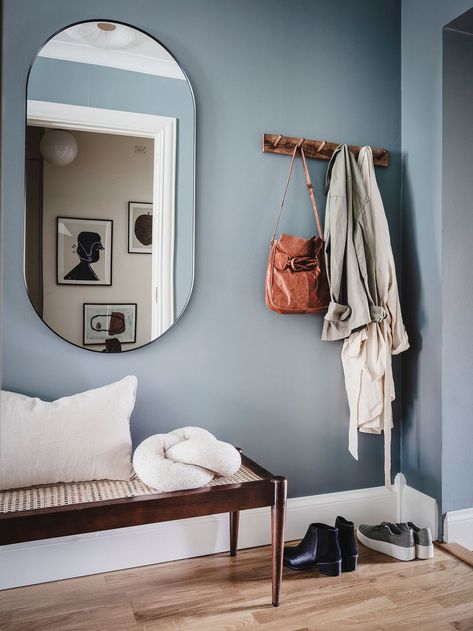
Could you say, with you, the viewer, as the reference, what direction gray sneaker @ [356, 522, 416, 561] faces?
facing away from the viewer and to the left of the viewer

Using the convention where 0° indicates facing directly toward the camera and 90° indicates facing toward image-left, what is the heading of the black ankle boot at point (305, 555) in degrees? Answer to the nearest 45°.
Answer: approximately 90°

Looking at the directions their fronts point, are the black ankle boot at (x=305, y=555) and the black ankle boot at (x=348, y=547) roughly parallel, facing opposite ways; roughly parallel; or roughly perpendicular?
roughly perpendicular
